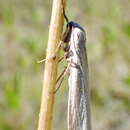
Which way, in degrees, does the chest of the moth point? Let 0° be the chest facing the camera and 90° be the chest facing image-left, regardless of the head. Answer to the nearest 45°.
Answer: approximately 90°
